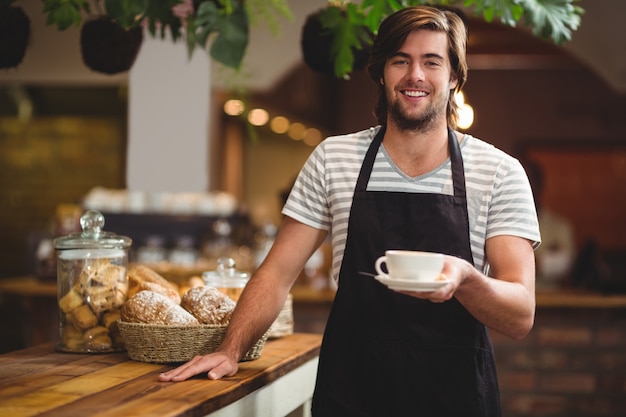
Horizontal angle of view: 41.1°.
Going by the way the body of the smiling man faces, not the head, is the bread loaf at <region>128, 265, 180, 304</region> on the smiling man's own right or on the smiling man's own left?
on the smiling man's own right

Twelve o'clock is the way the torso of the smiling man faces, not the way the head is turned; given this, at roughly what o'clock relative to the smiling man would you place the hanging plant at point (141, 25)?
The hanging plant is roughly at 4 o'clock from the smiling man.

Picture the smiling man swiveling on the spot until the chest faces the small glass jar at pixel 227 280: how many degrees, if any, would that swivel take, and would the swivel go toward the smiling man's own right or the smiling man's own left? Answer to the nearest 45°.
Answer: approximately 135° to the smiling man's own right

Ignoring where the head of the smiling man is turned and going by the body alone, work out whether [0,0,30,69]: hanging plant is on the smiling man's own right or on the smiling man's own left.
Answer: on the smiling man's own right

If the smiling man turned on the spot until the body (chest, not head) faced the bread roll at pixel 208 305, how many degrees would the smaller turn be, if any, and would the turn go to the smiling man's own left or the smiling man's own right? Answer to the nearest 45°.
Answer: approximately 90° to the smiling man's own right

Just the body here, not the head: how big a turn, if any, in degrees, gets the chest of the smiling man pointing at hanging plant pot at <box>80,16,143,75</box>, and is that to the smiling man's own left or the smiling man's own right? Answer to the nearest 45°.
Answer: approximately 135° to the smiling man's own right

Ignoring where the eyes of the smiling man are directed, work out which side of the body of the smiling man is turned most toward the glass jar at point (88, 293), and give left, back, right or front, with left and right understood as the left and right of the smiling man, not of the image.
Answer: right

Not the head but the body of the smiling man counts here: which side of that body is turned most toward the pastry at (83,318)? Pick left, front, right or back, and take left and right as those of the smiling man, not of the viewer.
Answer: right

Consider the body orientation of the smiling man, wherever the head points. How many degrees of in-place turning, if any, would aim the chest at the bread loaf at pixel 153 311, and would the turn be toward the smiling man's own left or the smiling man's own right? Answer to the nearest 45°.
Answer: approximately 90° to the smiling man's own right

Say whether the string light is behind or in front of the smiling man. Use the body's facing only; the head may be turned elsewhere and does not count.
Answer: behind

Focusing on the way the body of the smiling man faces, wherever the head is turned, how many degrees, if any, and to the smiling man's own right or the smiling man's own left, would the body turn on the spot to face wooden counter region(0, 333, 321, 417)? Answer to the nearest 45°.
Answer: approximately 90° to the smiling man's own right

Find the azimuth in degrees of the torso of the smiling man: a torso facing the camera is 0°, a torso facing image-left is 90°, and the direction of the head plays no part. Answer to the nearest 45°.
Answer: approximately 0°
